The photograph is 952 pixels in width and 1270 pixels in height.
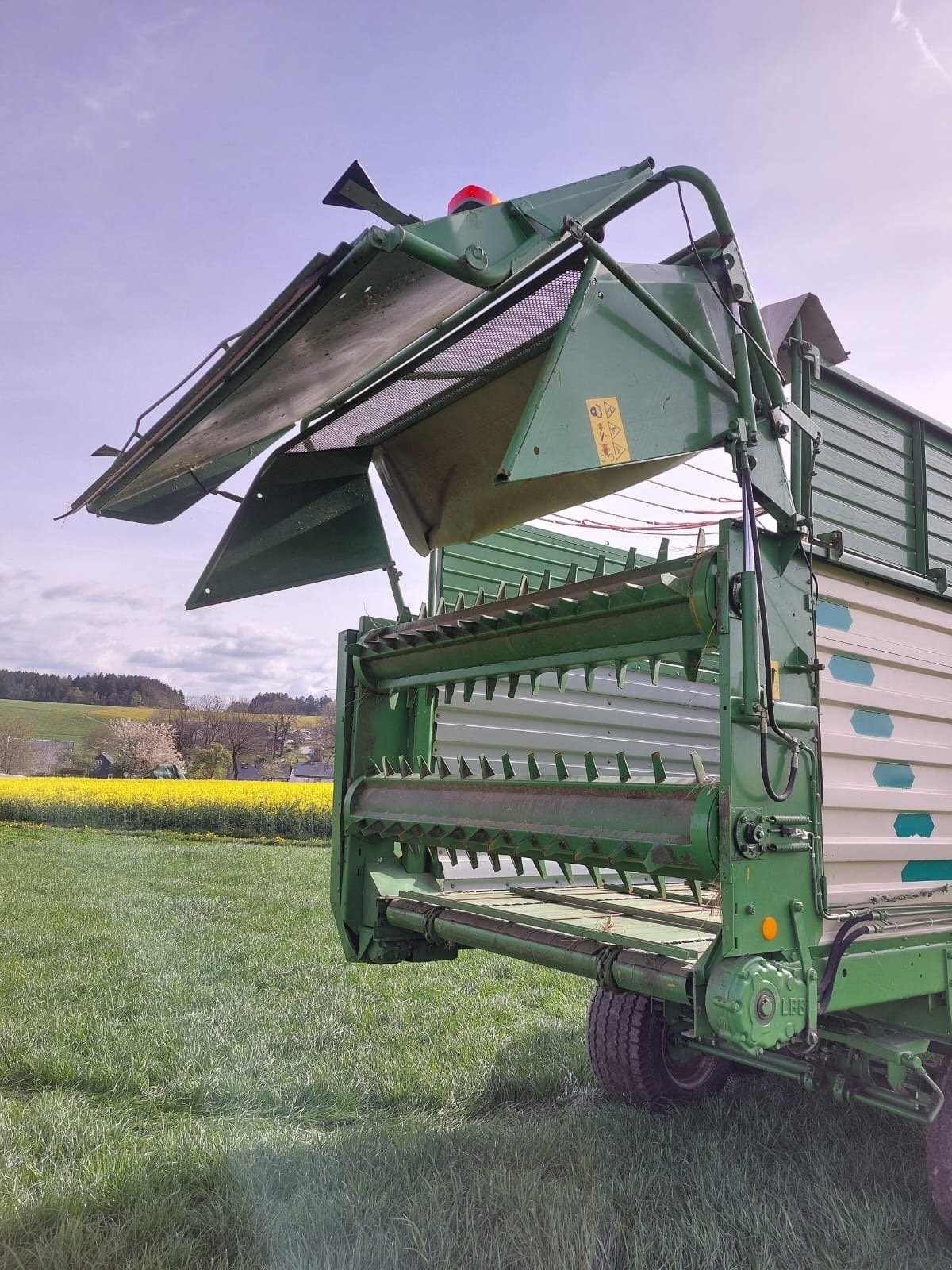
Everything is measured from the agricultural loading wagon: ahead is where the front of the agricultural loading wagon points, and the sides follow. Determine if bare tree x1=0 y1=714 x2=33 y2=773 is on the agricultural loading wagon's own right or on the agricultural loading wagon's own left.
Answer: on the agricultural loading wagon's own left

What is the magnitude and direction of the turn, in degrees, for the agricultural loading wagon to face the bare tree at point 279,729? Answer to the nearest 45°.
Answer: approximately 45° to its left

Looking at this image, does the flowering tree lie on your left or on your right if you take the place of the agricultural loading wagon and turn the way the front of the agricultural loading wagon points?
on your left

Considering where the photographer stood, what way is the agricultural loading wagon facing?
facing away from the viewer and to the right of the viewer

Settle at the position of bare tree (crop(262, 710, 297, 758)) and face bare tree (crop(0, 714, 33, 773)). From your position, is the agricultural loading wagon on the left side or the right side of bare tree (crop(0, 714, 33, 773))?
left

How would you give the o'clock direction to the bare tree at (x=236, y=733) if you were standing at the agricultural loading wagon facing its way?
The bare tree is roughly at 10 o'clock from the agricultural loading wagon.

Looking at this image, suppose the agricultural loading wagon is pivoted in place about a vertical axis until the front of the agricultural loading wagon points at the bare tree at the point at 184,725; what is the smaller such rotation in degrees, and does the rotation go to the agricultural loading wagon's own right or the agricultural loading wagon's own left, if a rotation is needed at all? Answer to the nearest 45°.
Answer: approximately 45° to the agricultural loading wagon's own left
